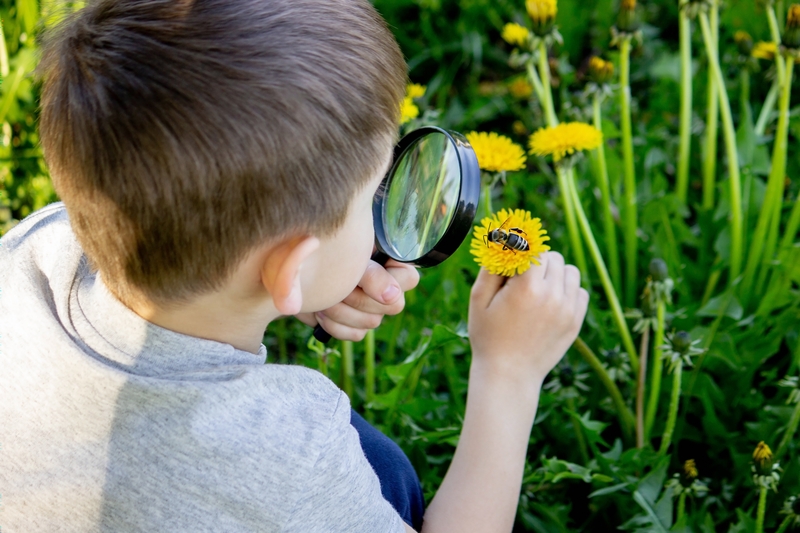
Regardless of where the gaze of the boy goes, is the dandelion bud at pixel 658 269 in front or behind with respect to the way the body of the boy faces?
in front

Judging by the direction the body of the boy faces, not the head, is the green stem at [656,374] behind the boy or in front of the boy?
in front

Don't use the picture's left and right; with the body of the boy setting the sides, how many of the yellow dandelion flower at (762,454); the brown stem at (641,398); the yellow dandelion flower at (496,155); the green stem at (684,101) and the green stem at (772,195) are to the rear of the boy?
0

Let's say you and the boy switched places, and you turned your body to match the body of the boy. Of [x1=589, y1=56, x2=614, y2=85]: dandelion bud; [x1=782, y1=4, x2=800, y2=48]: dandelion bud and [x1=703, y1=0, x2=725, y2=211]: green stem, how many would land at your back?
0

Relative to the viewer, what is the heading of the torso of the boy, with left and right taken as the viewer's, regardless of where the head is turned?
facing away from the viewer and to the right of the viewer

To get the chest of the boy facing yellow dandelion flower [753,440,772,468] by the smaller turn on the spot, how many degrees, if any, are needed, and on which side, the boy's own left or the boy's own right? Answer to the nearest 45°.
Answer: approximately 45° to the boy's own right

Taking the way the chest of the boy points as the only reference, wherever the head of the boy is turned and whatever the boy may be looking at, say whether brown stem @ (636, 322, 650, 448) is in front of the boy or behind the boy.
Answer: in front

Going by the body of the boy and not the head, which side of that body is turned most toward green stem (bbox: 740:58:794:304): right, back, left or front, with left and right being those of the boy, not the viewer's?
front

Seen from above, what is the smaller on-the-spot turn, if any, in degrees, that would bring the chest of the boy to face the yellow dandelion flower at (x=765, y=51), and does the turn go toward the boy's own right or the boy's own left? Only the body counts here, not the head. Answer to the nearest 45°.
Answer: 0° — they already face it

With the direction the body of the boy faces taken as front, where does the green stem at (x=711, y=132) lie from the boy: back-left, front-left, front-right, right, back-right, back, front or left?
front

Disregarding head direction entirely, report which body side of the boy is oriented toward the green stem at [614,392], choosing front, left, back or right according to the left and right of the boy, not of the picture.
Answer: front

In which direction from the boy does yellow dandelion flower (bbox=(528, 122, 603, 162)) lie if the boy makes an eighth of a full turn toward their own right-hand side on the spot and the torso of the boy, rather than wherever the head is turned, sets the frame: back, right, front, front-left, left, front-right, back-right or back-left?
front-left

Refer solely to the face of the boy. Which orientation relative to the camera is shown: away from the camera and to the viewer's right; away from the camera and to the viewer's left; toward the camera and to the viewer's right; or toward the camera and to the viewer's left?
away from the camera and to the viewer's right
